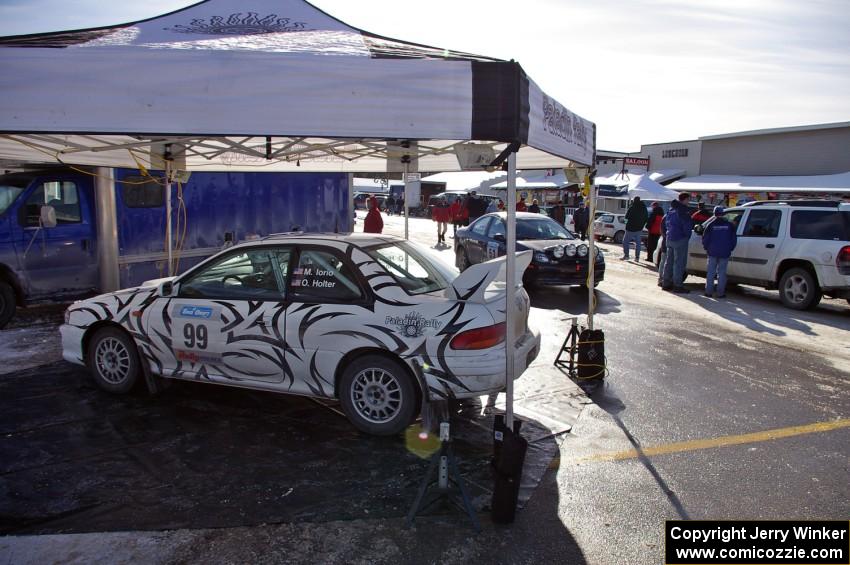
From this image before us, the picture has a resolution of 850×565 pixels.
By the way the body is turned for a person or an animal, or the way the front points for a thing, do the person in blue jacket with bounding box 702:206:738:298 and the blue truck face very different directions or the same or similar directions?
very different directions

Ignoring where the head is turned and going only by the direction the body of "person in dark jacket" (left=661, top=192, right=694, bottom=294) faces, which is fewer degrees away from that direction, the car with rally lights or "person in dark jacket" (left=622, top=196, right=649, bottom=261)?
the person in dark jacket

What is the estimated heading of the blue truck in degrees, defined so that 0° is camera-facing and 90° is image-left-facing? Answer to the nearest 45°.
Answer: approximately 45°

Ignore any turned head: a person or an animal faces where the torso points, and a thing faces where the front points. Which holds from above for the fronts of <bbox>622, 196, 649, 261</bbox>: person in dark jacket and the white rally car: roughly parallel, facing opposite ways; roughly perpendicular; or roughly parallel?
roughly perpendicular

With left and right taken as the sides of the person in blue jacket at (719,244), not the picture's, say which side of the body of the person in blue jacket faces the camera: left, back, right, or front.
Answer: back

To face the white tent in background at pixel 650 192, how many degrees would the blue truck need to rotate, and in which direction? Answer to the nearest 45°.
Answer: approximately 180°

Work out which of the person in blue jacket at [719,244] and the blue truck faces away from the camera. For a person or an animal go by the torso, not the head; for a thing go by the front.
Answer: the person in blue jacket

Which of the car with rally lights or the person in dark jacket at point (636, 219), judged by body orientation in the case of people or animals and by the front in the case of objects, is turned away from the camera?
the person in dark jacket

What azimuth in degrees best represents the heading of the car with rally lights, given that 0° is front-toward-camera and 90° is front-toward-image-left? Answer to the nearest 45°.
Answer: approximately 315°

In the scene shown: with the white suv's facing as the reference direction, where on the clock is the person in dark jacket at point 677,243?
The person in dark jacket is roughly at 11 o'clock from the white suv.

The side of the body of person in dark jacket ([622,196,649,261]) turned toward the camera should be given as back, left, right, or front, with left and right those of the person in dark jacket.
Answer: back
